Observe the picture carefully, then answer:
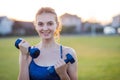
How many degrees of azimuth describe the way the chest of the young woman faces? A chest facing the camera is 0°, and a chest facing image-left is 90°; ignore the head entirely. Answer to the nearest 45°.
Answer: approximately 0°
